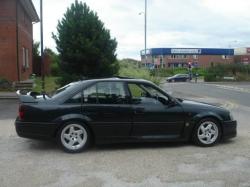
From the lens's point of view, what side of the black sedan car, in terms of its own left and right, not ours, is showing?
right

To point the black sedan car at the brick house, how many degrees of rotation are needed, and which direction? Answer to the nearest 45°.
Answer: approximately 90° to its left

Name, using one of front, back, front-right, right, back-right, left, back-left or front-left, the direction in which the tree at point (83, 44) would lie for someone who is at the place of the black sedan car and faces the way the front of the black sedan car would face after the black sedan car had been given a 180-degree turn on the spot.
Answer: right
